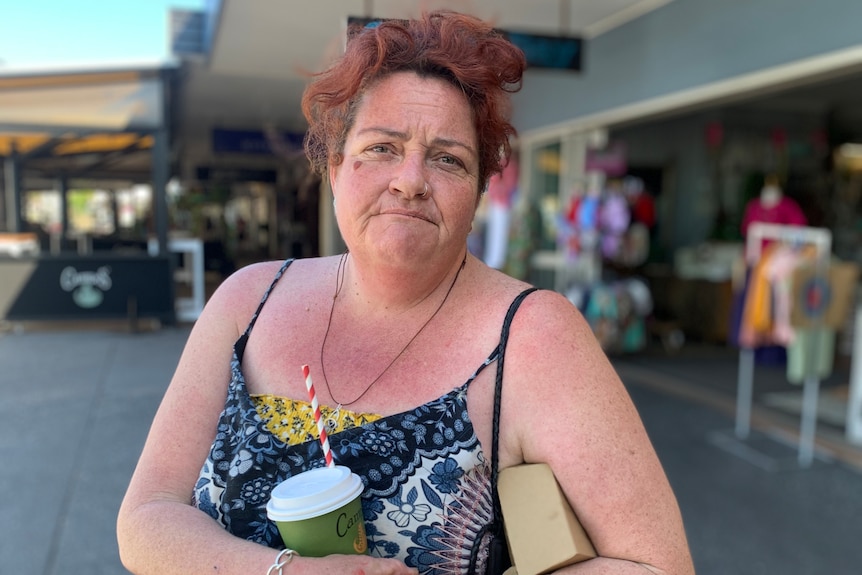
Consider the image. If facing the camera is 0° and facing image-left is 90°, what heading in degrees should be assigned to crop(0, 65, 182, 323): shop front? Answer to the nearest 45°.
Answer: approximately 0°

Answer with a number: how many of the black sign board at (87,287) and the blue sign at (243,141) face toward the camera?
2

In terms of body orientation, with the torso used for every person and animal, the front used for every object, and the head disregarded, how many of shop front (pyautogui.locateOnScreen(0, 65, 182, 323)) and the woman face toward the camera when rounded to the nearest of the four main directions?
2

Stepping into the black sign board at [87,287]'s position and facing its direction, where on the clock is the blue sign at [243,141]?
The blue sign is roughly at 7 o'clock from the black sign board.

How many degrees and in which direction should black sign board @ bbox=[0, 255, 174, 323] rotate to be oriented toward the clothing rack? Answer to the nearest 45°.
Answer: approximately 45° to its left

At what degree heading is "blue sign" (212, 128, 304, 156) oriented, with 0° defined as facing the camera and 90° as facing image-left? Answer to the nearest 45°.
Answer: approximately 0°

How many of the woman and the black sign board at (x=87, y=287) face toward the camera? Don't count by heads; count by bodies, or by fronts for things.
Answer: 2

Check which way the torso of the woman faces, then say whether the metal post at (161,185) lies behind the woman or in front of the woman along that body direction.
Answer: behind
